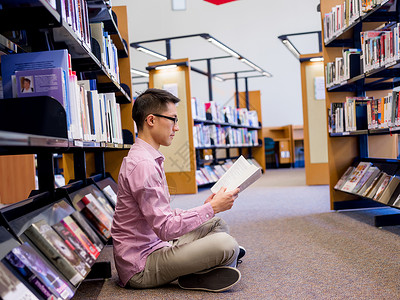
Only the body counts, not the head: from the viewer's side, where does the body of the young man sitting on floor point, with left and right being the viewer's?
facing to the right of the viewer

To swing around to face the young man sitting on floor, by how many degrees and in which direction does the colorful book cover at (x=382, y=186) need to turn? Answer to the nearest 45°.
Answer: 0° — it already faces them

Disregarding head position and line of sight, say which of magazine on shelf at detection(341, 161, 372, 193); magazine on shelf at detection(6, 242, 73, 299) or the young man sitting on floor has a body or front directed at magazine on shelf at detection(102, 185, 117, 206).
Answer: magazine on shelf at detection(341, 161, 372, 193)

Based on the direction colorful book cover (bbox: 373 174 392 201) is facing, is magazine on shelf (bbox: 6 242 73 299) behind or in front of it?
in front

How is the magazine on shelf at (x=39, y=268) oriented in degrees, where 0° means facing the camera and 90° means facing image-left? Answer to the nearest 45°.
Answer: approximately 315°

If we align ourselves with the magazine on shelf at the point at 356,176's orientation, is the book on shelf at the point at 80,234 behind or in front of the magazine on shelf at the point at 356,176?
in front

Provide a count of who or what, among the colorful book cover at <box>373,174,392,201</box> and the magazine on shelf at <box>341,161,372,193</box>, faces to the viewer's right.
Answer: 0

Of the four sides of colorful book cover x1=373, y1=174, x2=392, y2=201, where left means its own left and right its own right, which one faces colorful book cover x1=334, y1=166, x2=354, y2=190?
right

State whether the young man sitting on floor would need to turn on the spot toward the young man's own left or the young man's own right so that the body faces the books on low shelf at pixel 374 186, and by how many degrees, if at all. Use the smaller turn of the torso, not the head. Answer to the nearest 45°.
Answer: approximately 45° to the young man's own left

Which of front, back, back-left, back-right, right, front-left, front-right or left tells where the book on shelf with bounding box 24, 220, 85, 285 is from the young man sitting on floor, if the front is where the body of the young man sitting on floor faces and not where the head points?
back-right

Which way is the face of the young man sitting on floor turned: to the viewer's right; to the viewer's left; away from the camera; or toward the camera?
to the viewer's right

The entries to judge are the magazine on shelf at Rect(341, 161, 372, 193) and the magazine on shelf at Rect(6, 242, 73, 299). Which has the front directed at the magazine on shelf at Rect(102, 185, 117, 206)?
the magazine on shelf at Rect(341, 161, 372, 193)
